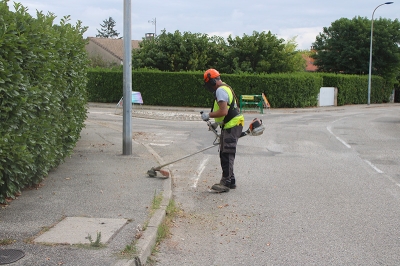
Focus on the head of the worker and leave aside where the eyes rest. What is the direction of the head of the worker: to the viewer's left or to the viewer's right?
to the viewer's left

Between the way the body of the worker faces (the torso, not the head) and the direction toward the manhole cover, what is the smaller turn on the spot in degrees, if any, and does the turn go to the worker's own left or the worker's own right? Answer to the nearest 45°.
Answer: approximately 45° to the worker's own left

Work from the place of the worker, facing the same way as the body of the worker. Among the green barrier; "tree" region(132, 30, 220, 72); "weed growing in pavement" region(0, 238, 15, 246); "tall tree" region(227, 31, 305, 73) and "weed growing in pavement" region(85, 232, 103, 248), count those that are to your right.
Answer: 3

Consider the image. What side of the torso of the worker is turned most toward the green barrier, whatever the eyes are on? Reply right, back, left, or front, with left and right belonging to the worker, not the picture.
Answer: right

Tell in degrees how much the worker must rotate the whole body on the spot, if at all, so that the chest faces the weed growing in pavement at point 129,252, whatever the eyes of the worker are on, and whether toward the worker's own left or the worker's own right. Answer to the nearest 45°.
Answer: approximately 90° to the worker's own left

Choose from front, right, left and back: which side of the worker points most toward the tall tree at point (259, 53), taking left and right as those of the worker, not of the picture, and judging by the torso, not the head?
right

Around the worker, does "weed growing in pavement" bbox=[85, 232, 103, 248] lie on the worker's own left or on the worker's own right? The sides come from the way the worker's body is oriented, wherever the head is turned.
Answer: on the worker's own left

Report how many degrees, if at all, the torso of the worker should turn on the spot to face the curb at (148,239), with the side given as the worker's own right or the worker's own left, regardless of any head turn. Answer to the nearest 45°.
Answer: approximately 90° to the worker's own left

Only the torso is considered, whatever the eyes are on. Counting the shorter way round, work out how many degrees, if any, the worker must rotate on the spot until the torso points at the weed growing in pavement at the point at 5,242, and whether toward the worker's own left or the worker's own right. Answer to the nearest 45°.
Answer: approximately 45° to the worker's own left

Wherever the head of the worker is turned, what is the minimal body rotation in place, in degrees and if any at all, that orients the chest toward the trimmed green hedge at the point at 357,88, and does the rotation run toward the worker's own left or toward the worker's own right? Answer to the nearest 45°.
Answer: approximately 90° to the worker's own right

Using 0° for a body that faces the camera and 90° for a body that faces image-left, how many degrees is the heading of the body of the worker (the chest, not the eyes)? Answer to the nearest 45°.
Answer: approximately 90°

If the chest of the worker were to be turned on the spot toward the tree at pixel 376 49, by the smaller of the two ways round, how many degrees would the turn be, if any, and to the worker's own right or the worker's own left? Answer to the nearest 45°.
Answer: approximately 90° to the worker's own right

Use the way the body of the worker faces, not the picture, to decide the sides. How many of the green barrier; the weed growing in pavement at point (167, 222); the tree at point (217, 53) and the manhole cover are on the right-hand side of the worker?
2

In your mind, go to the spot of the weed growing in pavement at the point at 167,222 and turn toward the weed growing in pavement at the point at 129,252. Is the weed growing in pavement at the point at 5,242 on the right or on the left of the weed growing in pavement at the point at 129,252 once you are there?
right

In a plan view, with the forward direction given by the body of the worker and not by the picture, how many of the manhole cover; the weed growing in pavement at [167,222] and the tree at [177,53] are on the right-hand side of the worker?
1
